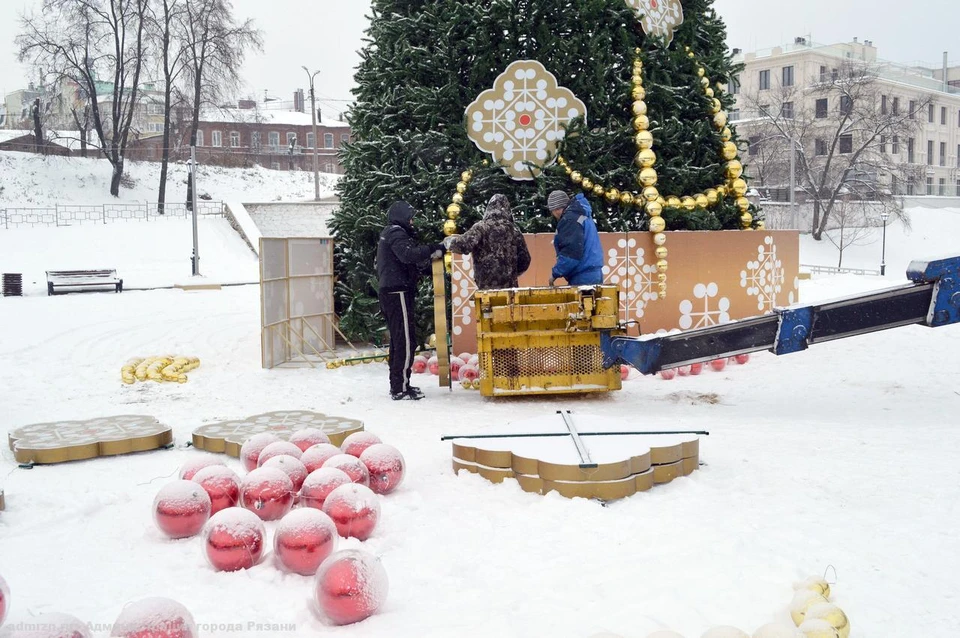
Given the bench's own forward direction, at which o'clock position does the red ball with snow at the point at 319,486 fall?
The red ball with snow is roughly at 12 o'clock from the bench.

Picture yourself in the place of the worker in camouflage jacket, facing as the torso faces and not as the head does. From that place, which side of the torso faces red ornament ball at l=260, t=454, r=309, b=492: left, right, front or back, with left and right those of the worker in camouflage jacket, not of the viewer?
back

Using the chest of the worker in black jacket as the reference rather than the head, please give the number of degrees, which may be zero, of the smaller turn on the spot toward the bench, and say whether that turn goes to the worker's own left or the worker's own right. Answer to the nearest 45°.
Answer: approximately 135° to the worker's own left

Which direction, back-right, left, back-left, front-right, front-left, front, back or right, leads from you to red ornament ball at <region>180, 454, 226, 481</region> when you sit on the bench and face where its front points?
front

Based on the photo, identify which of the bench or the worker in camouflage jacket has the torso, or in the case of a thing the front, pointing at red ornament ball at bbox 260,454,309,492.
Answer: the bench

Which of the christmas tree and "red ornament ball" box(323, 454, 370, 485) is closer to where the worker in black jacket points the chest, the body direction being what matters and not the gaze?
the christmas tree

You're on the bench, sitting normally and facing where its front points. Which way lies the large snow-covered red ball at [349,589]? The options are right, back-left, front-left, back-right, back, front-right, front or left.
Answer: front

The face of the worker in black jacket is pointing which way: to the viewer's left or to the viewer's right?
to the viewer's right

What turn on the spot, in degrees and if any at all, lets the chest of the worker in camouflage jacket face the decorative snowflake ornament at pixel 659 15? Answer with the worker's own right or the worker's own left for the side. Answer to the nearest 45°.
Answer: approximately 45° to the worker's own right

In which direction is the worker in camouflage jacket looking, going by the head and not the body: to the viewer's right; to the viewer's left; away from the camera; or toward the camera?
away from the camera

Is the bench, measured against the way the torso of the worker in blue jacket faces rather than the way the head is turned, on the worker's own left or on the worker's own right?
on the worker's own right

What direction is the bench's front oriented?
toward the camera

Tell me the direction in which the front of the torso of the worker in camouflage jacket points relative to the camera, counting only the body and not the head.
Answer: away from the camera

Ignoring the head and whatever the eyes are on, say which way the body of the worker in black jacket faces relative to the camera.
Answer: to the viewer's right

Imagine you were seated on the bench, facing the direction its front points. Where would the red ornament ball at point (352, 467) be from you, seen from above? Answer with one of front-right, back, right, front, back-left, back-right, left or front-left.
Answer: front

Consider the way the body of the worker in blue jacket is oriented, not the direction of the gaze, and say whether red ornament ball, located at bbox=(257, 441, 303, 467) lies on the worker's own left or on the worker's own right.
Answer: on the worker's own left

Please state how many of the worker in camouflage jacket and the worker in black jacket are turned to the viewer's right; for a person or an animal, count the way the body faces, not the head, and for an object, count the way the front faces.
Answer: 1

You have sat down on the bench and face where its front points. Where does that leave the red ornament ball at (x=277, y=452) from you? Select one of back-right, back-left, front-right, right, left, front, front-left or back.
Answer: front
